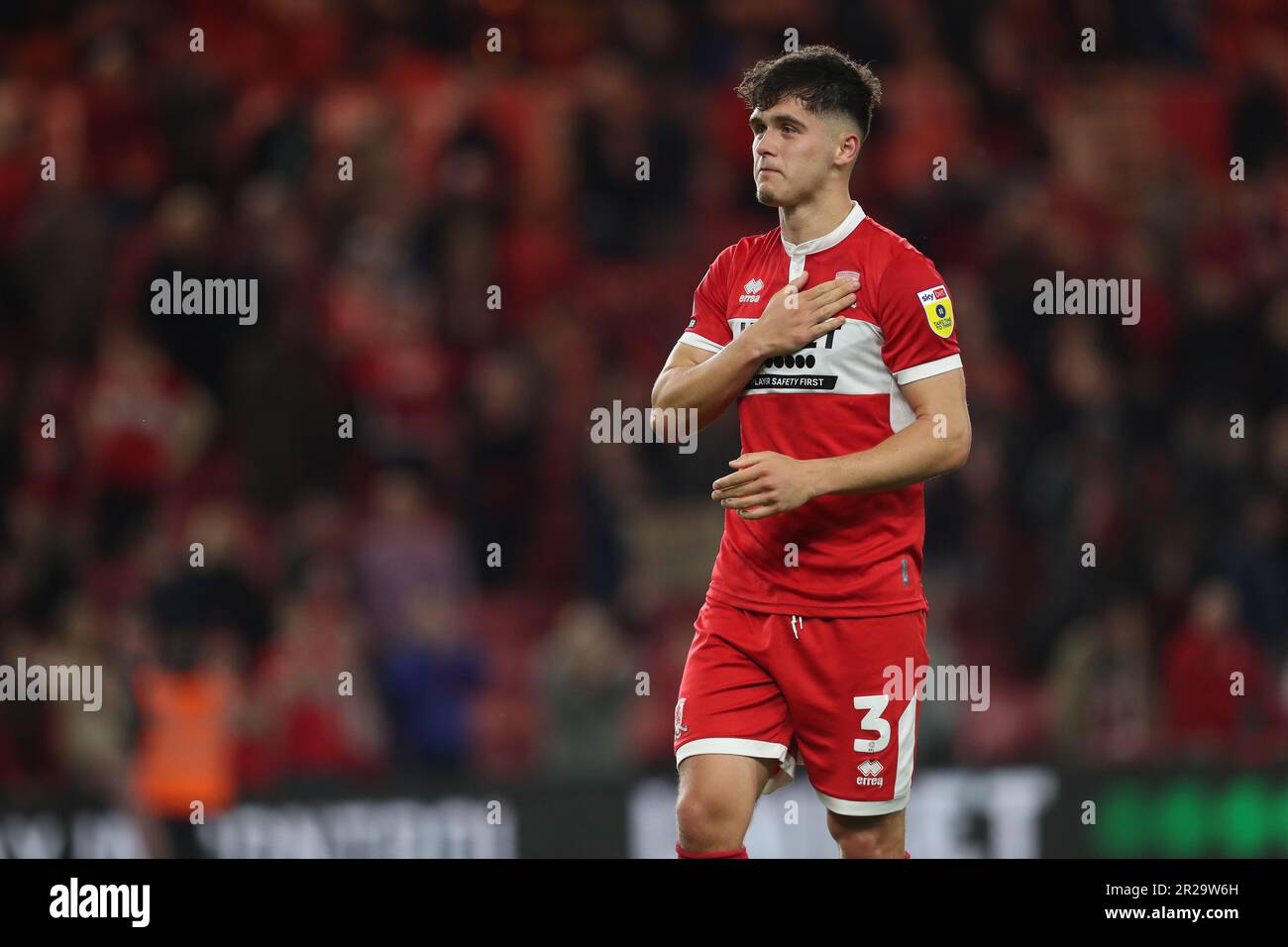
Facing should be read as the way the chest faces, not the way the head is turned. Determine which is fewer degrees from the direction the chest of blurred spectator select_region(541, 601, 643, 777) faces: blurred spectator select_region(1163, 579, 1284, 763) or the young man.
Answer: the young man

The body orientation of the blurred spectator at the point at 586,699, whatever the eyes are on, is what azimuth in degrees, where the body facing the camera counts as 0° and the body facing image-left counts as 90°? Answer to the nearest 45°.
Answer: approximately 0°

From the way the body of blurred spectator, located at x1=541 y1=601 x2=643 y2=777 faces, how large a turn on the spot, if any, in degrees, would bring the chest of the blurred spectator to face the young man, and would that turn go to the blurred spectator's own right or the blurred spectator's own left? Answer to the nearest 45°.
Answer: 0° — they already face them

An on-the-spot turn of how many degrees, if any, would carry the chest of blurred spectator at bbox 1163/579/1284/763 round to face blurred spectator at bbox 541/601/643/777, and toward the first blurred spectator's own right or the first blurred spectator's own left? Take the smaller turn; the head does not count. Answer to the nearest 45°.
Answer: approximately 90° to the first blurred spectator's own right

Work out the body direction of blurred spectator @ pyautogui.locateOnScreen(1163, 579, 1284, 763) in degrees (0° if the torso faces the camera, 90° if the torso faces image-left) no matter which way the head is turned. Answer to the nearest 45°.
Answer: approximately 0°

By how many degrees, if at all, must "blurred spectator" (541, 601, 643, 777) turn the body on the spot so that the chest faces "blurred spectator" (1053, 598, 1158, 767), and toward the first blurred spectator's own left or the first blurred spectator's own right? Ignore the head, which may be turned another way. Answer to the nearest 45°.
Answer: approximately 90° to the first blurred spectator's own left

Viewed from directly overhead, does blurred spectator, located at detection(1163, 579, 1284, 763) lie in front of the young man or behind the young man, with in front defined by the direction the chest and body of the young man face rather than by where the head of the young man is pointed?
behind

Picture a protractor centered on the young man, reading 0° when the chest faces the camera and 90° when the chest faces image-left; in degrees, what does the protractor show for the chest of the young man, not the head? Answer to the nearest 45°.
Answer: approximately 45°

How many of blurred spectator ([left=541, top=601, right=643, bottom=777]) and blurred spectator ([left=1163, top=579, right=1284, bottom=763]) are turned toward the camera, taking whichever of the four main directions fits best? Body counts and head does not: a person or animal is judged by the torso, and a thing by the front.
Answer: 2
